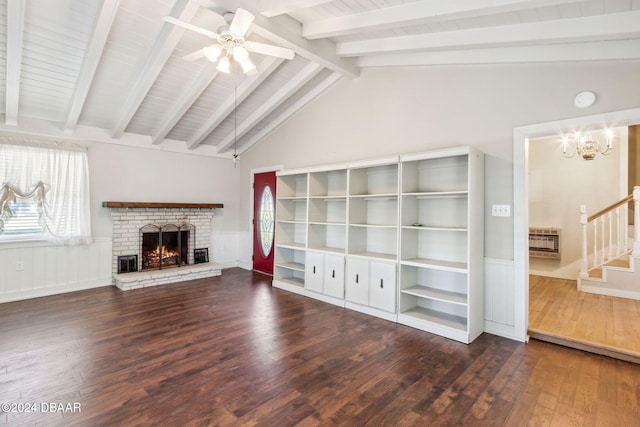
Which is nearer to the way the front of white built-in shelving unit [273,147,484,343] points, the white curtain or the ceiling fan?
the ceiling fan

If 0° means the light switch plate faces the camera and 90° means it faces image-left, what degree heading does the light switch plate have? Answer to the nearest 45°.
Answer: approximately 0°

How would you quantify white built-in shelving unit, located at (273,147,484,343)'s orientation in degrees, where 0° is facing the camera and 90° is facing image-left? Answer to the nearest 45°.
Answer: approximately 45°

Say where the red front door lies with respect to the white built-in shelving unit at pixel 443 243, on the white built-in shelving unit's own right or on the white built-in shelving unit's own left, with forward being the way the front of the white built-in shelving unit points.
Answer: on the white built-in shelving unit's own right

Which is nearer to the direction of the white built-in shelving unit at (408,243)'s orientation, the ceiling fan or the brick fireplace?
the ceiling fan

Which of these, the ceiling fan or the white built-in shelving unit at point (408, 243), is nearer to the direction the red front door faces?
the ceiling fan
